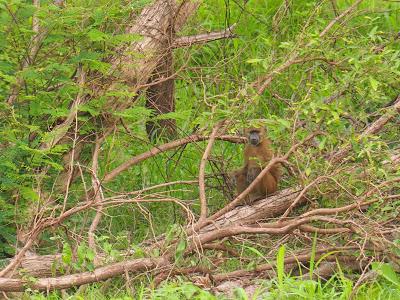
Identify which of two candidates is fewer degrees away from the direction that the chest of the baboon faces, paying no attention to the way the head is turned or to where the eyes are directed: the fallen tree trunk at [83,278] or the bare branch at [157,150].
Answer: the fallen tree trunk

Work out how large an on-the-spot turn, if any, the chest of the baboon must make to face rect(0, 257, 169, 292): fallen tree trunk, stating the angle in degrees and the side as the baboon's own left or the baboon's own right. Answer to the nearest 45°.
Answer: approximately 45° to the baboon's own right

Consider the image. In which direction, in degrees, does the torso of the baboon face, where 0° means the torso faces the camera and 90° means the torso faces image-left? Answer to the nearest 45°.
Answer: approximately 0°

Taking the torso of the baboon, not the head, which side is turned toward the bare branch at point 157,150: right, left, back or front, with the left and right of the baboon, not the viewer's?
right
